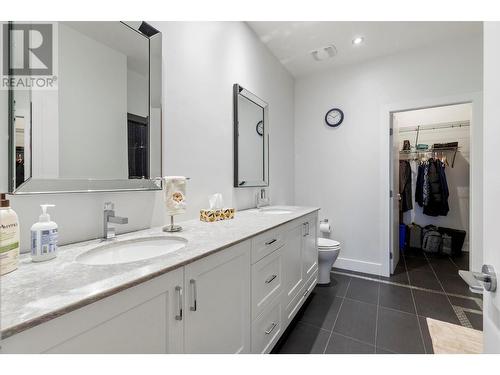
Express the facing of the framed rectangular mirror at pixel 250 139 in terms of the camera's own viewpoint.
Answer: facing the viewer and to the right of the viewer

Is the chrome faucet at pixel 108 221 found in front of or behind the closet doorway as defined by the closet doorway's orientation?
in front

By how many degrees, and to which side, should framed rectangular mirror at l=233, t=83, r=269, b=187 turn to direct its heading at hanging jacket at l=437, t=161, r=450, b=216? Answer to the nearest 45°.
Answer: approximately 90° to its left

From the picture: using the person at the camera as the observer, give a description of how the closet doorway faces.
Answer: facing the viewer

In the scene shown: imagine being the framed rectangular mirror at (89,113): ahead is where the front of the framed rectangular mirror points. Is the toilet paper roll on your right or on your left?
on your left

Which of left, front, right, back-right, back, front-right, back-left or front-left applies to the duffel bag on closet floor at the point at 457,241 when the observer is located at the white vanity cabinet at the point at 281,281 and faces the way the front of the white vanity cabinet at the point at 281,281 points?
left
